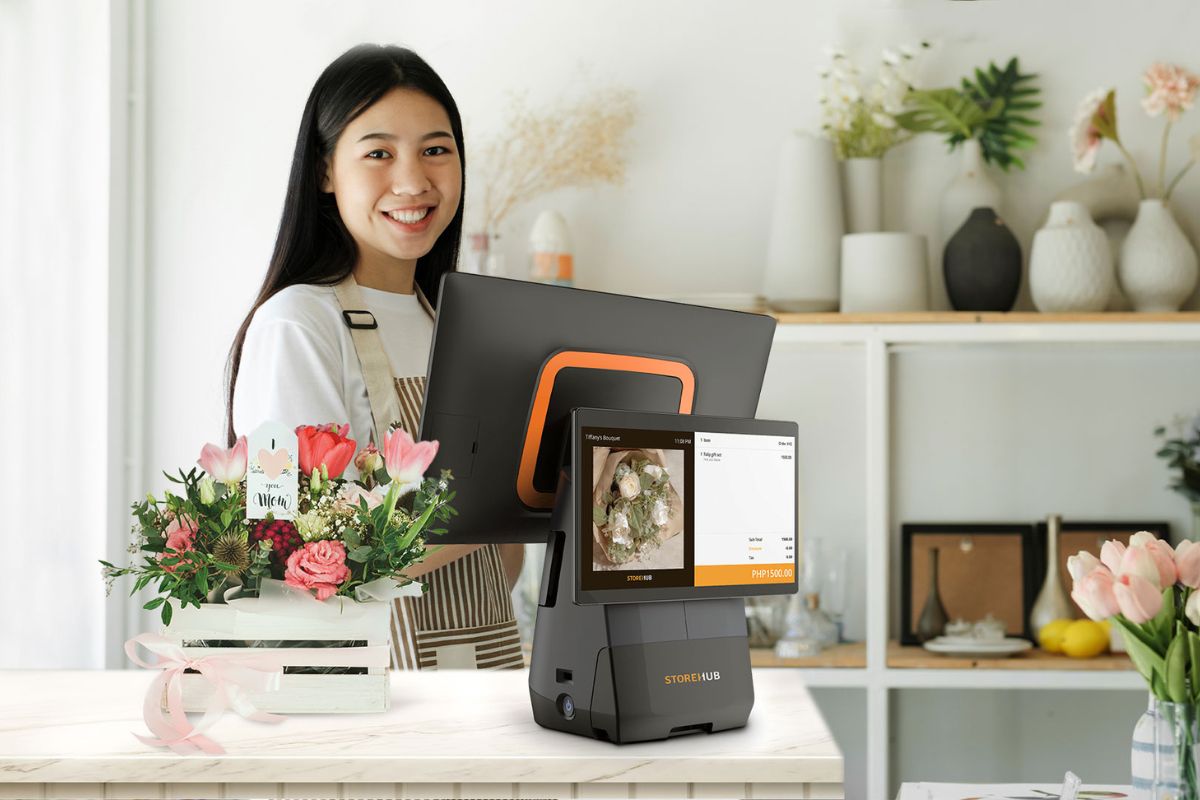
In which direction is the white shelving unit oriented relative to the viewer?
toward the camera

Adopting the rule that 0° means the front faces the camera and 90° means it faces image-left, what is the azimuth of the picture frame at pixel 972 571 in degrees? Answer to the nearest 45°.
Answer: approximately 0°

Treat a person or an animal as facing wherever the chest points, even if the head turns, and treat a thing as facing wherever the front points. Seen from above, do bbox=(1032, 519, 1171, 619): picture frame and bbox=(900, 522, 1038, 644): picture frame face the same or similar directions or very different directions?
same or similar directions

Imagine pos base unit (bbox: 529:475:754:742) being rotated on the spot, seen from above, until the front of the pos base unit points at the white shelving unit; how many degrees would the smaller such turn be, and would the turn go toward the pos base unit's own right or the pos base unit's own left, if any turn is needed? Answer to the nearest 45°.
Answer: approximately 135° to the pos base unit's own left

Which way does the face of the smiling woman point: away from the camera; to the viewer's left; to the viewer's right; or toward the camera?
toward the camera

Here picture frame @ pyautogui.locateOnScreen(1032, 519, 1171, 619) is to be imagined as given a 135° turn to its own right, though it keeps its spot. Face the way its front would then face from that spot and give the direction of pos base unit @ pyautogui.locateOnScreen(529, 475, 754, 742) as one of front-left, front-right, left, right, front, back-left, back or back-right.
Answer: back-left

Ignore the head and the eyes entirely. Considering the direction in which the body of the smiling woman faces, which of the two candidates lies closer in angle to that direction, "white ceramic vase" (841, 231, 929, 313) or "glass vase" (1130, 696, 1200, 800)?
the glass vase

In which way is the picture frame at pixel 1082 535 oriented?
toward the camera

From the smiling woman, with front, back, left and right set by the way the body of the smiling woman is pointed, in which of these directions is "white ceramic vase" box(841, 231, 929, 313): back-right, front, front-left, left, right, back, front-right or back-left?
left
